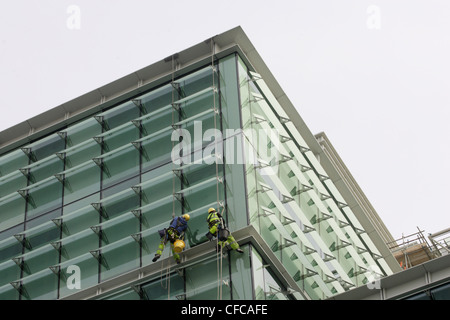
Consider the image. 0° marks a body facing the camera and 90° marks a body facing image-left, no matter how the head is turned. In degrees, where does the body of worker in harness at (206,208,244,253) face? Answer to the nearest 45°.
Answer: approximately 225°

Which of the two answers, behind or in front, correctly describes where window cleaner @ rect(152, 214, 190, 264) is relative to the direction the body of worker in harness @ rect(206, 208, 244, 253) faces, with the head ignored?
in front
